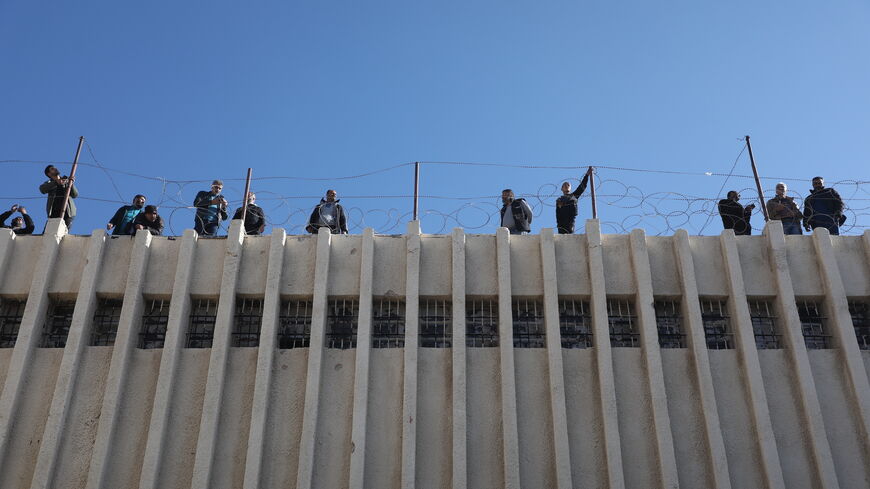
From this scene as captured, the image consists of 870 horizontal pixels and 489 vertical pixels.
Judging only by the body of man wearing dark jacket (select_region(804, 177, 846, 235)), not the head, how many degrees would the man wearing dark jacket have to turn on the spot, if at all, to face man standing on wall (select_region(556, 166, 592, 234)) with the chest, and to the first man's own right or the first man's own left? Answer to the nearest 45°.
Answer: approximately 45° to the first man's own right

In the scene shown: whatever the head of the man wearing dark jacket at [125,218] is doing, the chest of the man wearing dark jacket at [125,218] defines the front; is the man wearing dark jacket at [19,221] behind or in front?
behind

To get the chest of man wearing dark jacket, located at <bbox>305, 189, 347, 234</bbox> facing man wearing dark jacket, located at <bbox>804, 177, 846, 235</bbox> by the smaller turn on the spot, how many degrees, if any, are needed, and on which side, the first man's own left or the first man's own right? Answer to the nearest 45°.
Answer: approximately 90° to the first man's own left

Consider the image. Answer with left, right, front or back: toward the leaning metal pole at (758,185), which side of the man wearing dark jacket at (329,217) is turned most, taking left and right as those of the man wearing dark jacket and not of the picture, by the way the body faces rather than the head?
left

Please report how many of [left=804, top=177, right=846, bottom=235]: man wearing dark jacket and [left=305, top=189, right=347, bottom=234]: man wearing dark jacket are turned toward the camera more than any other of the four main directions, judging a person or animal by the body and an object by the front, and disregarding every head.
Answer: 2

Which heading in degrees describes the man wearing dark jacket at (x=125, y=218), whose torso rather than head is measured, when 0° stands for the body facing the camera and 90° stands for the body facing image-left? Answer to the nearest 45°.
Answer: approximately 315°

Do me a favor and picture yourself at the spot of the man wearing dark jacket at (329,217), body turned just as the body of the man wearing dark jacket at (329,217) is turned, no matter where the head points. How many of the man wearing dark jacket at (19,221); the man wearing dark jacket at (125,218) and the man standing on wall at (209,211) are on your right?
3
